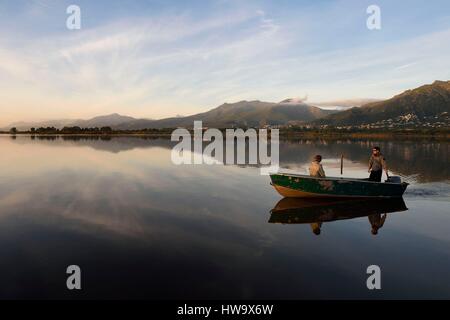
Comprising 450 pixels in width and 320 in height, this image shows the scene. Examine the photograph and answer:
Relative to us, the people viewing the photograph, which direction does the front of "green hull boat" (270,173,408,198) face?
facing to the left of the viewer
